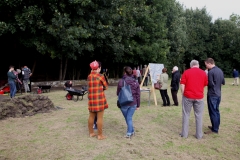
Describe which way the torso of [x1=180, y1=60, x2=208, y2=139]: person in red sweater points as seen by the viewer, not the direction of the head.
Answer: away from the camera

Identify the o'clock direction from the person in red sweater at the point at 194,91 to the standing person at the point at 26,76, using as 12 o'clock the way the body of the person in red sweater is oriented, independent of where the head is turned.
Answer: The standing person is roughly at 10 o'clock from the person in red sweater.

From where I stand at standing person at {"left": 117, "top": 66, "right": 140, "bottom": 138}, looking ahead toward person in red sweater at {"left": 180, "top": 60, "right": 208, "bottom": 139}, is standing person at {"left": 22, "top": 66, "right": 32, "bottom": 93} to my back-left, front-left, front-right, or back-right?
back-left

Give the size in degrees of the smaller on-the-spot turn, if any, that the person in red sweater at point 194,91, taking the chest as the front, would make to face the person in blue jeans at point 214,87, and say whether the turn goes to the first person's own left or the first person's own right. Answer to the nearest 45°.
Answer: approximately 45° to the first person's own right

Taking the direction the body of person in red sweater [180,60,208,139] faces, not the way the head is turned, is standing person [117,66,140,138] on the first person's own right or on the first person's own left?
on the first person's own left

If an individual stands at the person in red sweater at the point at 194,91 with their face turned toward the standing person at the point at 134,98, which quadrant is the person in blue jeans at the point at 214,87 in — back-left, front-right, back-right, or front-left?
back-right

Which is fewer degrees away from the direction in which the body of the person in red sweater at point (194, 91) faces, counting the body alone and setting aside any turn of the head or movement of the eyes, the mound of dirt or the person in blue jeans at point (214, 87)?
the person in blue jeans

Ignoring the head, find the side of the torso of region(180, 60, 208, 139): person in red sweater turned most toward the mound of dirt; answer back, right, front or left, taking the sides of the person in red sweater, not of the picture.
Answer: left
